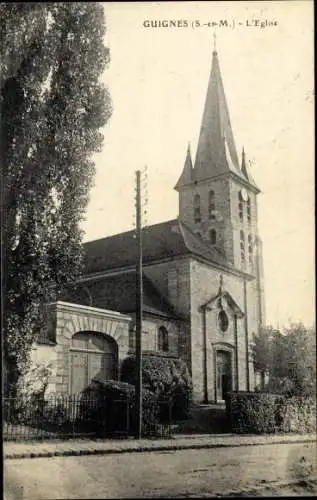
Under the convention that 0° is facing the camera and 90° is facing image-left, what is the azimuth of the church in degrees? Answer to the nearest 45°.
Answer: approximately 315°

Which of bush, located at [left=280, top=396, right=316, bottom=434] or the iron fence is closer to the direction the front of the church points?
the bush

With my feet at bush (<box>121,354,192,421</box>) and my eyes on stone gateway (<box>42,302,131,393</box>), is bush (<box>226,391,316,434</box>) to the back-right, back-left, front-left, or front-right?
back-left

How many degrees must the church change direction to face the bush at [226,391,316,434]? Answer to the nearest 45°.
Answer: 0° — it already faces it

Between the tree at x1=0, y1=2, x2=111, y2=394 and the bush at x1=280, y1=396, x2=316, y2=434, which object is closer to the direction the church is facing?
the bush

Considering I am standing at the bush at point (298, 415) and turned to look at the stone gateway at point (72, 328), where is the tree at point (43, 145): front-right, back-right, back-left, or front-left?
front-left
